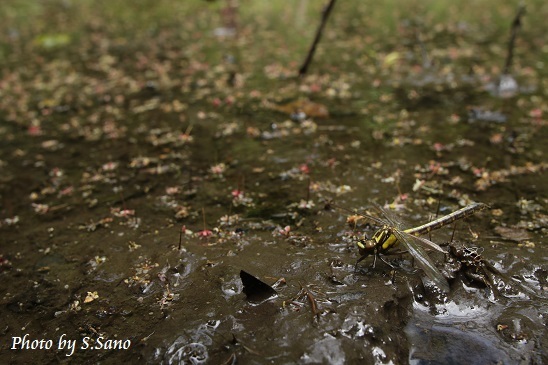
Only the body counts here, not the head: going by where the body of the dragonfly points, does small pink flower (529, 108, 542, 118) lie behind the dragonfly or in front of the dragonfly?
behind

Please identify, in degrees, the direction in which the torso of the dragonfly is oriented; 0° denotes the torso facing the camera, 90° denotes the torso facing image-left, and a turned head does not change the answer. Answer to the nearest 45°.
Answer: approximately 45°

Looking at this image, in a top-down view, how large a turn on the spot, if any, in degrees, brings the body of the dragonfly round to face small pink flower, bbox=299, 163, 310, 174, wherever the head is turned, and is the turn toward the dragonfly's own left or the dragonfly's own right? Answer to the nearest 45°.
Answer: approximately 90° to the dragonfly's own right

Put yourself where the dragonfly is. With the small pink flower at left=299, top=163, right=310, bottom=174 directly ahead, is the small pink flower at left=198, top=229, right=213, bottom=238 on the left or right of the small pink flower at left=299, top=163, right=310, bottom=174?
left

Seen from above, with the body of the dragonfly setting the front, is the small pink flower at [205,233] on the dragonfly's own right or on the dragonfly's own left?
on the dragonfly's own right

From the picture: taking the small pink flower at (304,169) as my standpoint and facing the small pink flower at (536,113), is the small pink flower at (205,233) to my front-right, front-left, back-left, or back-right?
back-right

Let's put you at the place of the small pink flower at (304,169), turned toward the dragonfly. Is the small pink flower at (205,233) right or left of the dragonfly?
right
